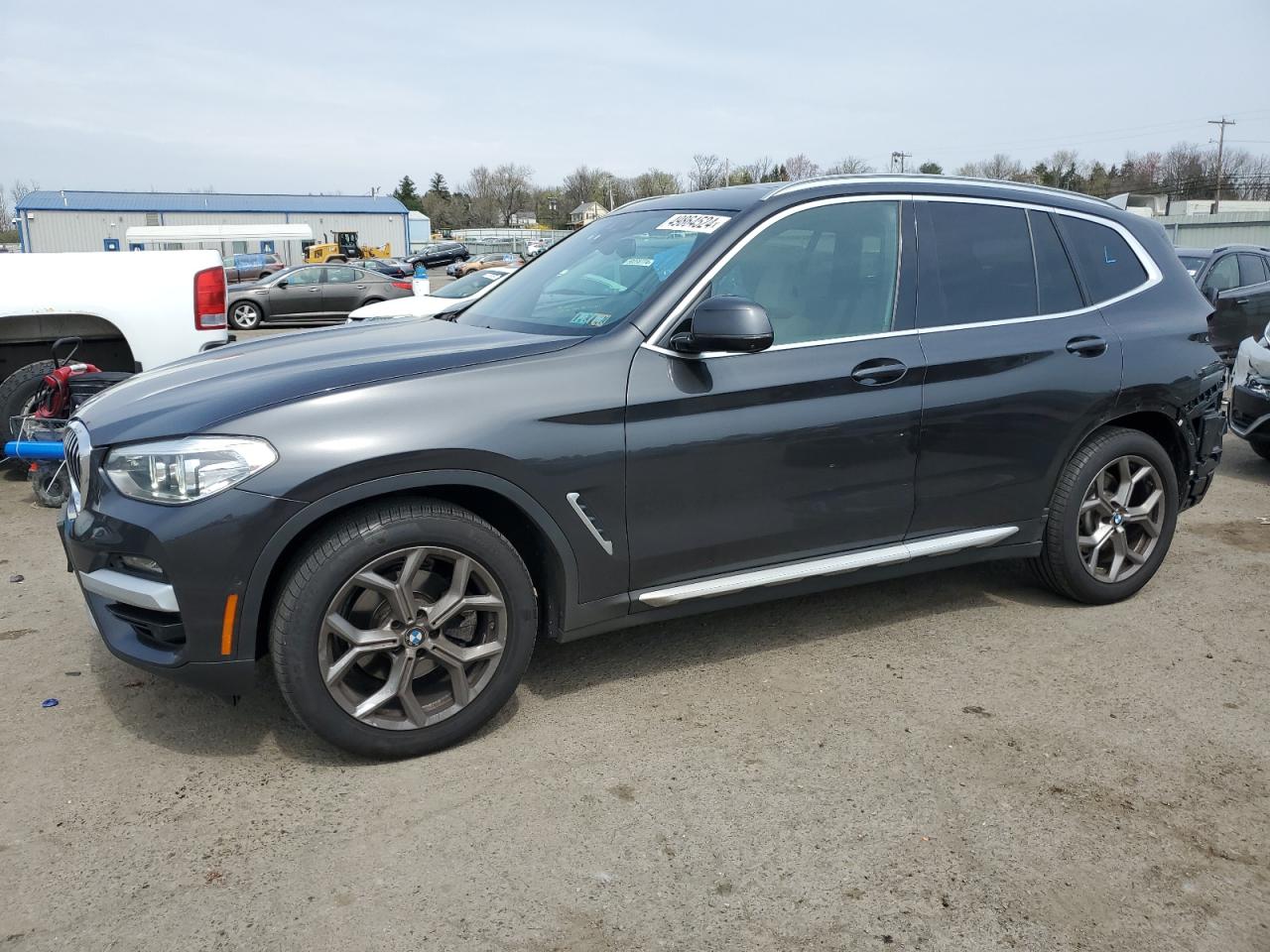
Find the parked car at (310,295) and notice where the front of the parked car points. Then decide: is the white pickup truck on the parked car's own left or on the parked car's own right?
on the parked car's own left

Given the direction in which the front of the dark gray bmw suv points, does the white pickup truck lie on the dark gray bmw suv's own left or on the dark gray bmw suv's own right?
on the dark gray bmw suv's own right

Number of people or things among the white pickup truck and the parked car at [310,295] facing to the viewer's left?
2

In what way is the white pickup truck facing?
to the viewer's left

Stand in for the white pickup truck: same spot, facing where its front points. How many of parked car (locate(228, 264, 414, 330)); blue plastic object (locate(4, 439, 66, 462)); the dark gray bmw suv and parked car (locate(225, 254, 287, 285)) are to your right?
2

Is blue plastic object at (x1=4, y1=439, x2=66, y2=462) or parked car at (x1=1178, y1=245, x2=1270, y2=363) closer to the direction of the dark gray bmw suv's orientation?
the blue plastic object

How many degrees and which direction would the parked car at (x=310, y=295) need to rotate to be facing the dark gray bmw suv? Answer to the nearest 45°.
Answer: approximately 90° to its left

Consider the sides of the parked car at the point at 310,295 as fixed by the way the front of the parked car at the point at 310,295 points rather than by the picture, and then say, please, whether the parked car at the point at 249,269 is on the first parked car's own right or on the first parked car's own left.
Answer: on the first parked car's own right

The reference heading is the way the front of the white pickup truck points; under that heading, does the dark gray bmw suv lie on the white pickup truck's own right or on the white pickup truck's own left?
on the white pickup truck's own left

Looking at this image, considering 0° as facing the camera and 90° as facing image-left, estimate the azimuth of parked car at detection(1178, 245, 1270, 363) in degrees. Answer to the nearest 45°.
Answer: approximately 45°

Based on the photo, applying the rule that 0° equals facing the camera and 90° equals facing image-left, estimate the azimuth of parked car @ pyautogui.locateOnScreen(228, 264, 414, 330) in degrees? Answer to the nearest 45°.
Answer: approximately 90°

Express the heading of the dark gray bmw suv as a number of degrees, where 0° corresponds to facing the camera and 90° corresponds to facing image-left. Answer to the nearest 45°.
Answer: approximately 45°

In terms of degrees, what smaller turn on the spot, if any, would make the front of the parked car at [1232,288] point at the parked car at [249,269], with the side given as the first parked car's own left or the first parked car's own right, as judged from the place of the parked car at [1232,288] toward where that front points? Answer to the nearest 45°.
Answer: approximately 90° to the first parked car's own right
